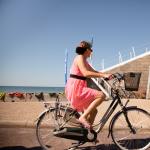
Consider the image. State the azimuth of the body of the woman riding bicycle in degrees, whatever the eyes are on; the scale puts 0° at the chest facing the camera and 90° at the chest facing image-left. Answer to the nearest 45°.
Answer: approximately 270°

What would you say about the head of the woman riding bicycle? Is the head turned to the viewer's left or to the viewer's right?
to the viewer's right

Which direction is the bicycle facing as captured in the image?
to the viewer's right
